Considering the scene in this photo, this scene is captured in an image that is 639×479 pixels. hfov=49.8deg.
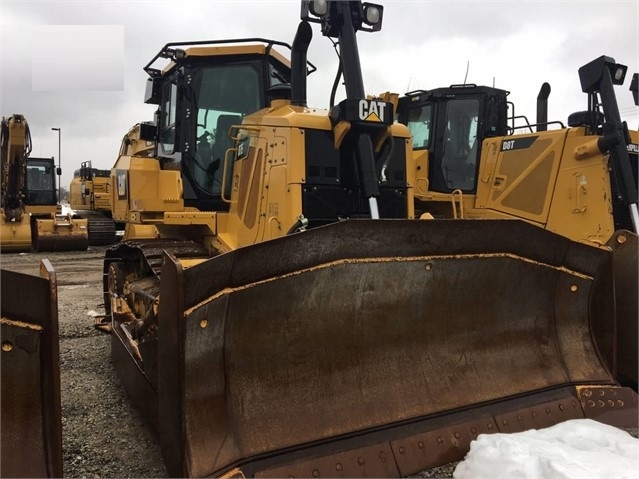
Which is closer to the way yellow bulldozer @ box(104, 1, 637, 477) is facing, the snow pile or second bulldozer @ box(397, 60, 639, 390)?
the snow pile

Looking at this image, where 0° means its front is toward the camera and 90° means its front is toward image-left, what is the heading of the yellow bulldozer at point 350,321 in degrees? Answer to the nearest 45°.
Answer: approximately 315°

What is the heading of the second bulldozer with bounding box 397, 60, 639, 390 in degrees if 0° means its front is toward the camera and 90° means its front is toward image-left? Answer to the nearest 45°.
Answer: approximately 315°

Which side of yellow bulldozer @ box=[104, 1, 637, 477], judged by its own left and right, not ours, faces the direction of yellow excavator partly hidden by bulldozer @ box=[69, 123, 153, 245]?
back

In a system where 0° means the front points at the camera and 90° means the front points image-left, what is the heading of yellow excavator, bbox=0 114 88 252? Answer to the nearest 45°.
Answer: approximately 0°

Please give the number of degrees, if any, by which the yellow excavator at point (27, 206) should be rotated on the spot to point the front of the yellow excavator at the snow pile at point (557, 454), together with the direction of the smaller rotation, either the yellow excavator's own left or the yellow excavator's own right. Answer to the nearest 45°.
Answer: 0° — it already faces it

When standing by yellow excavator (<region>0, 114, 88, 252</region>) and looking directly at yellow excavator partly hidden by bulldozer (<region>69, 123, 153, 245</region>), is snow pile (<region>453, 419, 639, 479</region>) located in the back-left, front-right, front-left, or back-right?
back-right
